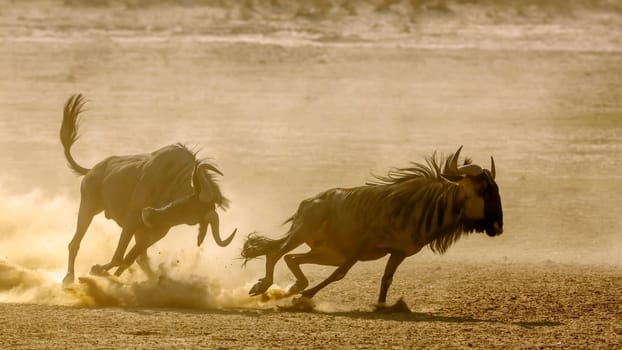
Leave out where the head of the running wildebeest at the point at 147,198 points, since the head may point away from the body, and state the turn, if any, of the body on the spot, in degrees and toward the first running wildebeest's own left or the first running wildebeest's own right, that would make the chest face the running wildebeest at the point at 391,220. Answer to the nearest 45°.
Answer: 0° — it already faces it

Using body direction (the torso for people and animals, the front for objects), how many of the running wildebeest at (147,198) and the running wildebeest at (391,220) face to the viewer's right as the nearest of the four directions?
2

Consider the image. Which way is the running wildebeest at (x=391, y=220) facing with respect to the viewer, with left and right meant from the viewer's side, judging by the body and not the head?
facing to the right of the viewer

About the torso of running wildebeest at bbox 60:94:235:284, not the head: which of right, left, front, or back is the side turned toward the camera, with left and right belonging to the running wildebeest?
right

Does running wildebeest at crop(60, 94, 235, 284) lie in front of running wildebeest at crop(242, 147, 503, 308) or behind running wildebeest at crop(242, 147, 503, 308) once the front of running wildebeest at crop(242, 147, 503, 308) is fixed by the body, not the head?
behind
